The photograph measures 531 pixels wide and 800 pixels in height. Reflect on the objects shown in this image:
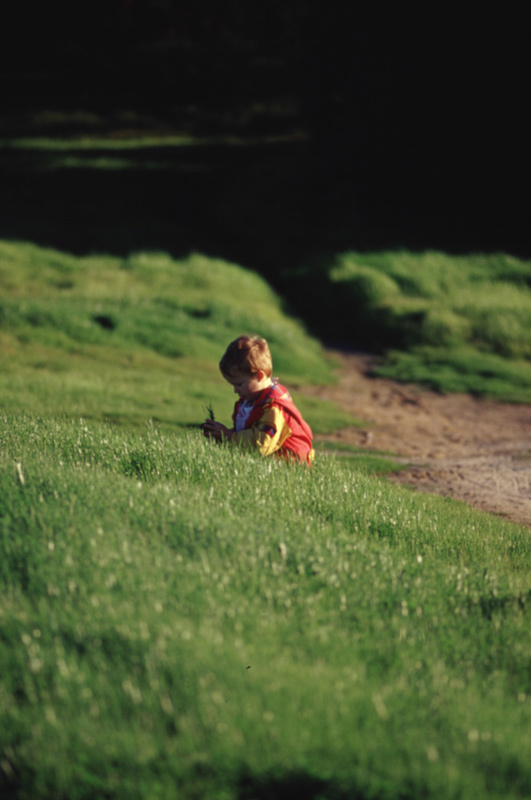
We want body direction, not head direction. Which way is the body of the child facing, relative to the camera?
to the viewer's left
